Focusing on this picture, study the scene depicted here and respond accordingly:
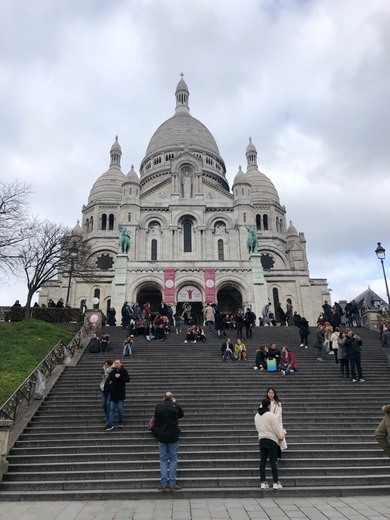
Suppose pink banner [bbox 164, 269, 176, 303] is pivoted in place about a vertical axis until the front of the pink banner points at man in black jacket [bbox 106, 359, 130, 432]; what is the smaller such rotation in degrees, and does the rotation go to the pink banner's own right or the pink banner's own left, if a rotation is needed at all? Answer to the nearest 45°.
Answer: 0° — it already faces them

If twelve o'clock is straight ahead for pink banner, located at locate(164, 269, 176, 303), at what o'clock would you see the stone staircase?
The stone staircase is roughly at 12 o'clock from the pink banner.

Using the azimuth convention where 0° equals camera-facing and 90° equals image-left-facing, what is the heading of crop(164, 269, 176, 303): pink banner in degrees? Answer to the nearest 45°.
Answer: approximately 0°

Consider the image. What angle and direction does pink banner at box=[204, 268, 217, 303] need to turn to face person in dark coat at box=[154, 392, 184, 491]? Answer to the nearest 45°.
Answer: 0° — it already faces them

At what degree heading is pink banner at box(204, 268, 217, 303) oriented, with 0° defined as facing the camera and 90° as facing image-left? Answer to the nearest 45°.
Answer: approximately 0°

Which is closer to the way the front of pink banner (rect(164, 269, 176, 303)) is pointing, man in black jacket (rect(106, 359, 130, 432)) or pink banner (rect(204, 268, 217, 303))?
the man in black jacket

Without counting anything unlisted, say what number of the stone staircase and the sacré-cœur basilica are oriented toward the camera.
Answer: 2

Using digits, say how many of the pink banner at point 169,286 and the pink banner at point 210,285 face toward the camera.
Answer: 2

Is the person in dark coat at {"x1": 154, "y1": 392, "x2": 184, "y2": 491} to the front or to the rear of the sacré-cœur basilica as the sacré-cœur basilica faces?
to the front
